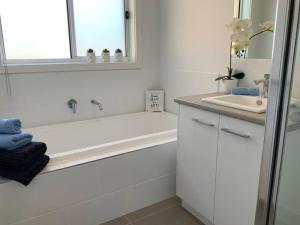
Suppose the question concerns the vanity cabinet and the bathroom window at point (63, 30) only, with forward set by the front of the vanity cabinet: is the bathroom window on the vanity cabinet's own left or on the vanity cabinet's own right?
on the vanity cabinet's own right

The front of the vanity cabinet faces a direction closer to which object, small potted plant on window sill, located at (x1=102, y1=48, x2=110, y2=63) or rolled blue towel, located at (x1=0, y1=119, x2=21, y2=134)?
the rolled blue towel

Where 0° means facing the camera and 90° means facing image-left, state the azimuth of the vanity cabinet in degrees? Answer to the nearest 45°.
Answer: approximately 45°

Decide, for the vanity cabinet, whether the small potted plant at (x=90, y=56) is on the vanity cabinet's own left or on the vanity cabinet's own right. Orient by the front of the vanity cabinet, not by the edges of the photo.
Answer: on the vanity cabinet's own right

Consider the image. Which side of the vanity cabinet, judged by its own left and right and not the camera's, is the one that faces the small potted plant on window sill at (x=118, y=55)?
right

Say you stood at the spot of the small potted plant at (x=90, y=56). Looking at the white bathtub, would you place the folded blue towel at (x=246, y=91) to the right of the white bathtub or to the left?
left

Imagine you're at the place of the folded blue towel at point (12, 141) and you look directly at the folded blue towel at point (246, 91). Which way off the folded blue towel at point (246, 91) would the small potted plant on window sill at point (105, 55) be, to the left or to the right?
left

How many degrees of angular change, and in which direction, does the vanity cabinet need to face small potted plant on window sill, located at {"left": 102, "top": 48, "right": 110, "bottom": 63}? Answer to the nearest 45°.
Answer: approximately 90° to its right

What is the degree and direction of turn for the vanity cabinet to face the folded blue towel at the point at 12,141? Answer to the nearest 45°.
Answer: approximately 45° to its right
